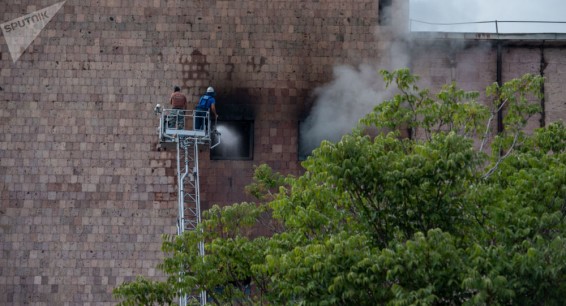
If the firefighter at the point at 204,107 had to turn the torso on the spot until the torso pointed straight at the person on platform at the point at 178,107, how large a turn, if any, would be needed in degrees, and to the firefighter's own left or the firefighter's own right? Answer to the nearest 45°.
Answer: approximately 135° to the firefighter's own left

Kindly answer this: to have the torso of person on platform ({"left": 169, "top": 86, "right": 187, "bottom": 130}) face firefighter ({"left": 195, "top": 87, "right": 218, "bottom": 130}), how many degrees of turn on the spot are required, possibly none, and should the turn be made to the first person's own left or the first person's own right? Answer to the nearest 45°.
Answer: approximately 90° to the first person's own right

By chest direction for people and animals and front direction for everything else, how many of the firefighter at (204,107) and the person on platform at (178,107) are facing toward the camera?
0

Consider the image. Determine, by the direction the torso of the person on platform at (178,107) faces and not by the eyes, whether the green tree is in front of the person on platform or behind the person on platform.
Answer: behind

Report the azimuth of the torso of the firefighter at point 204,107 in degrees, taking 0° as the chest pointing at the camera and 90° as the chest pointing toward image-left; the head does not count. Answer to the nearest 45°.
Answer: approximately 225°

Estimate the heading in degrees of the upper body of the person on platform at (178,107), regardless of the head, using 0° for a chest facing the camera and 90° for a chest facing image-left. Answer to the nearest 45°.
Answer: approximately 180°
